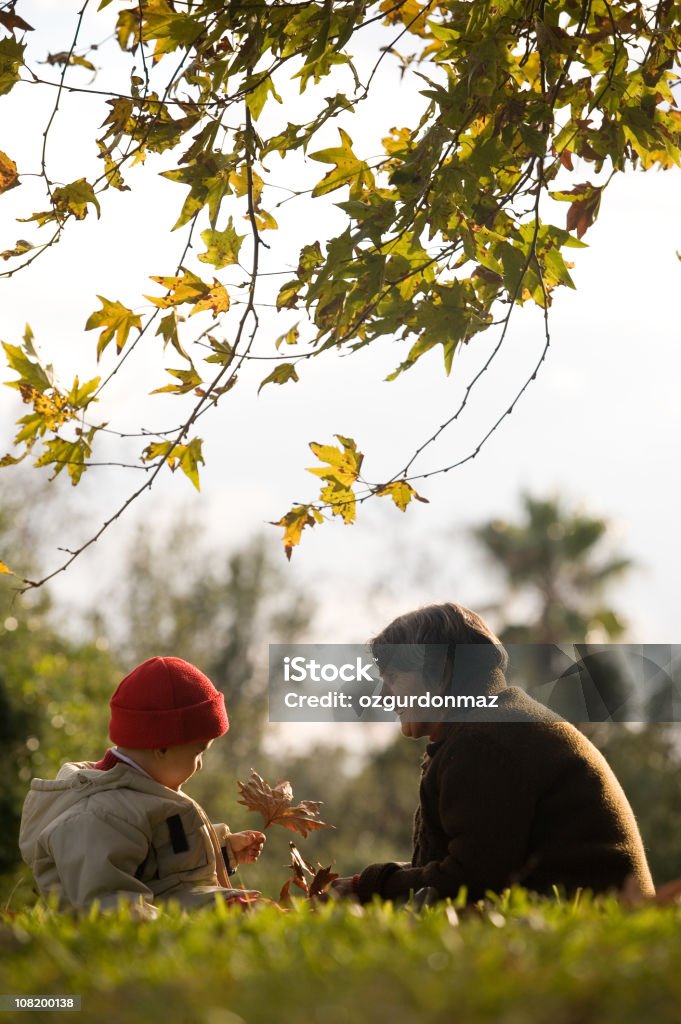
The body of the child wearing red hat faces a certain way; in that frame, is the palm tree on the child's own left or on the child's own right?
on the child's own left

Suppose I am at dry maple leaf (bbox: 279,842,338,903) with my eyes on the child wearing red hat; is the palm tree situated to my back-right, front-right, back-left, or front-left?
back-right

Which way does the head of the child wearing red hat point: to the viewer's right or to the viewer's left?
to the viewer's right

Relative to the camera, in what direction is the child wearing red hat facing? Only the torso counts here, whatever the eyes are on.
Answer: to the viewer's right
